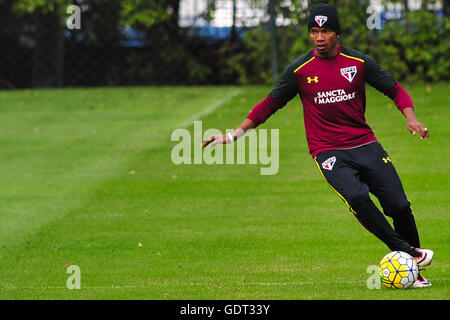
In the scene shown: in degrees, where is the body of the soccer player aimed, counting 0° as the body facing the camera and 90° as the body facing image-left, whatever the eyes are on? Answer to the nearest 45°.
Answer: approximately 0°
